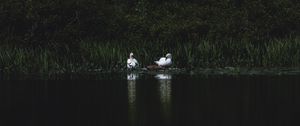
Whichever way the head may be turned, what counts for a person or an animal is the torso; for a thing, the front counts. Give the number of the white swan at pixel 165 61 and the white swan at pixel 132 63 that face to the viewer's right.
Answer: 1

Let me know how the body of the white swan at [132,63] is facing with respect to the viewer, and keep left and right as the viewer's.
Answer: facing the viewer and to the left of the viewer

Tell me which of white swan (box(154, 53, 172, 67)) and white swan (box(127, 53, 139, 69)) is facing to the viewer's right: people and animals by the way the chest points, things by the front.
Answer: white swan (box(154, 53, 172, 67))

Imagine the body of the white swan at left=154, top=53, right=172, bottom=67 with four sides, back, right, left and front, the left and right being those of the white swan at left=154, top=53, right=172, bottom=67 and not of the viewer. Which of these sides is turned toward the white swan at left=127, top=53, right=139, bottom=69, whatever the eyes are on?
back

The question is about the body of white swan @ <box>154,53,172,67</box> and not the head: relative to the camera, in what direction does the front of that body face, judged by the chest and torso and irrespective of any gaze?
to the viewer's right

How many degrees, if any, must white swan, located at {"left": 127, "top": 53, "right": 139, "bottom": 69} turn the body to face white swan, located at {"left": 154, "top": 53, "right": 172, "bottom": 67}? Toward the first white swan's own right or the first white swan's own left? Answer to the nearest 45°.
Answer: approximately 135° to the first white swan's own left
